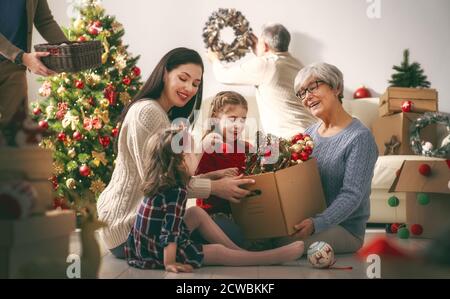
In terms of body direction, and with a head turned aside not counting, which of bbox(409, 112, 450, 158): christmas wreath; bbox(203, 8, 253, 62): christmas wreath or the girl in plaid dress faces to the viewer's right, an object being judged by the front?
the girl in plaid dress

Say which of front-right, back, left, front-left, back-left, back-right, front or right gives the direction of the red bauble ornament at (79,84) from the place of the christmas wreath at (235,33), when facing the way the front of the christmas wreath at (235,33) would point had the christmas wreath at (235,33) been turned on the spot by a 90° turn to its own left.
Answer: back-right

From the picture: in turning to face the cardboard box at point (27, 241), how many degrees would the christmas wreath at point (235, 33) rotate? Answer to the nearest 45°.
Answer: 0° — it already faces it

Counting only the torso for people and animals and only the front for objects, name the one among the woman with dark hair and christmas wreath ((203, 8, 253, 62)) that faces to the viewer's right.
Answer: the woman with dark hair

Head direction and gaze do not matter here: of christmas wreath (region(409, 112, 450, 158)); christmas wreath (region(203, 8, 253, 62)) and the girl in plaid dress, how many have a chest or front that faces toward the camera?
2

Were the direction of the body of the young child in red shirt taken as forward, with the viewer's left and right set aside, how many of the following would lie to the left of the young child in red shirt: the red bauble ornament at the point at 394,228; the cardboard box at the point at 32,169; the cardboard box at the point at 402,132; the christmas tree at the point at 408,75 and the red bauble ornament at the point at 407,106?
4

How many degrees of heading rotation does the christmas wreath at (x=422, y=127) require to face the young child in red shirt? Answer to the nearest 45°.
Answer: approximately 45° to its right
